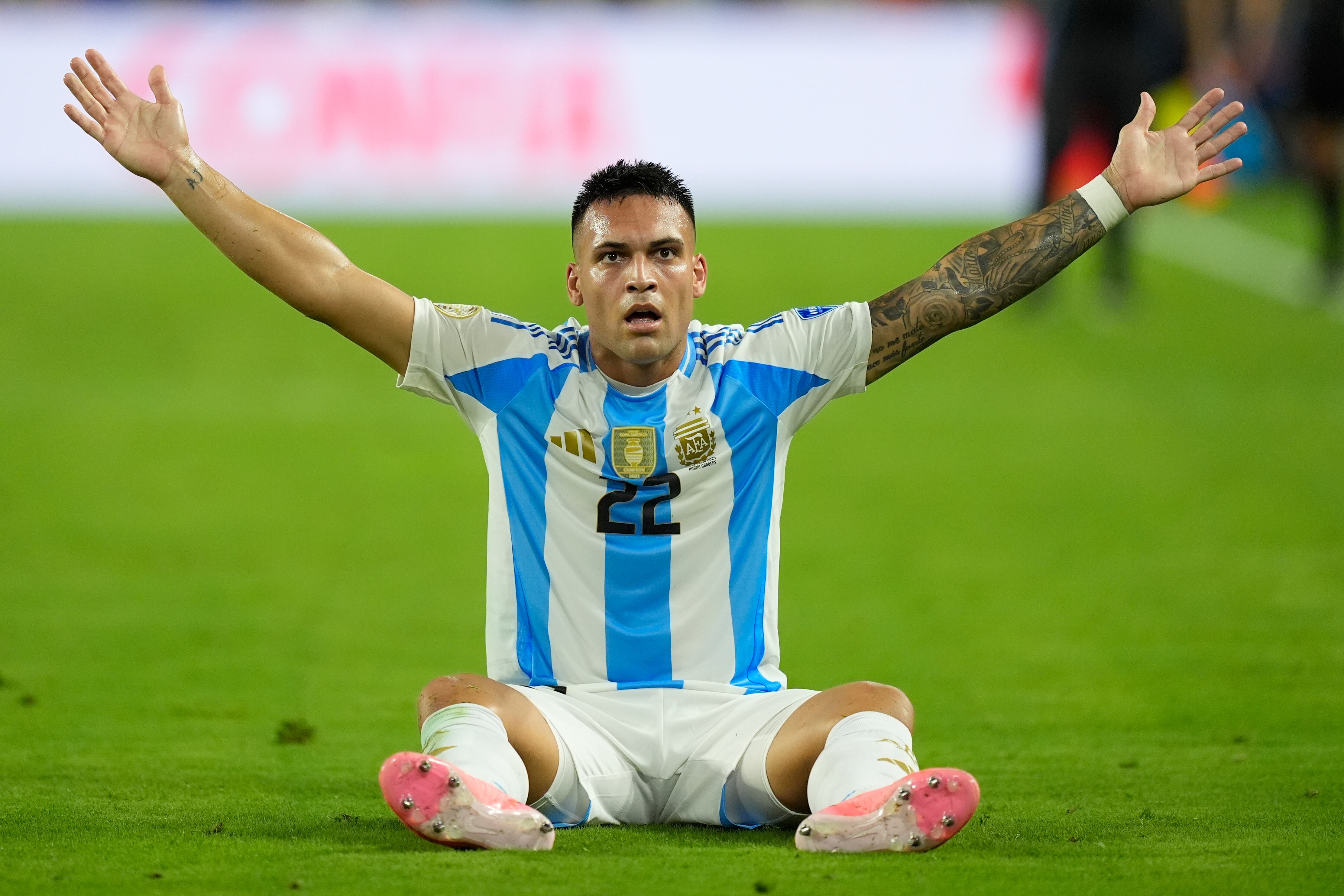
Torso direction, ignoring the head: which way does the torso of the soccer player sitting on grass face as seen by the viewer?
toward the camera

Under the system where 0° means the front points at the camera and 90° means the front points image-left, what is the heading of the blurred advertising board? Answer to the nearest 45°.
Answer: approximately 0°

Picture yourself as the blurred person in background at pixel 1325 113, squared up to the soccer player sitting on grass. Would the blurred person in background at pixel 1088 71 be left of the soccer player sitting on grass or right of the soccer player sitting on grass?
right

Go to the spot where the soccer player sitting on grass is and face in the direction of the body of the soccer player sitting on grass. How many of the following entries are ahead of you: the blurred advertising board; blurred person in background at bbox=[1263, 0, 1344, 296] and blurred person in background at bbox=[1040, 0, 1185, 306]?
0

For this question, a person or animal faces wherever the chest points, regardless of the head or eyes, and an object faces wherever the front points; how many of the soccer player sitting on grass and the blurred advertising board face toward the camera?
2

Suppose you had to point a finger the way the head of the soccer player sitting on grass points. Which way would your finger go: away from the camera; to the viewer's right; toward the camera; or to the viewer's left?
toward the camera

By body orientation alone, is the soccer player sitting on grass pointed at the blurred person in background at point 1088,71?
no

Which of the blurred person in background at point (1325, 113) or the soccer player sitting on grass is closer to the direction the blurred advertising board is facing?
the soccer player sitting on grass

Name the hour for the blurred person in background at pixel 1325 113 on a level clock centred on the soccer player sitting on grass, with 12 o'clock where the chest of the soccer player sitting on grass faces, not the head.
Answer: The blurred person in background is roughly at 7 o'clock from the soccer player sitting on grass.

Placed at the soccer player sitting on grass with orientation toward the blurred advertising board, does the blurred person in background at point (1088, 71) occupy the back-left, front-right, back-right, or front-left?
front-right

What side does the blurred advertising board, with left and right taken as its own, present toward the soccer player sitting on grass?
front

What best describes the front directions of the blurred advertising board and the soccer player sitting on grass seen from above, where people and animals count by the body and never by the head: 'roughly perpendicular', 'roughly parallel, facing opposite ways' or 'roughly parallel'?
roughly parallel

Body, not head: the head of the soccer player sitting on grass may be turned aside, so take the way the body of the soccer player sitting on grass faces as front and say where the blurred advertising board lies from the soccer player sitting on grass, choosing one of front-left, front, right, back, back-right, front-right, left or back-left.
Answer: back

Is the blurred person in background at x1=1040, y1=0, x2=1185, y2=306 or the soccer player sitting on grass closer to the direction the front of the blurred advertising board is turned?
the soccer player sitting on grass
